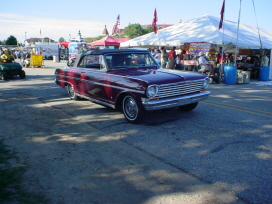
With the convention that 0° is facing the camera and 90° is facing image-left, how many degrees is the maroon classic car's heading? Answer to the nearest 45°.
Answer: approximately 315°

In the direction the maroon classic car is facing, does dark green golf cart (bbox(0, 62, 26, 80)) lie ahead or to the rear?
to the rear

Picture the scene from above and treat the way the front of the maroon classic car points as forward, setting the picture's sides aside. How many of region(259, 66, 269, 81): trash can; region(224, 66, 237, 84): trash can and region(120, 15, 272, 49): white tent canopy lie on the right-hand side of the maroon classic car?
0

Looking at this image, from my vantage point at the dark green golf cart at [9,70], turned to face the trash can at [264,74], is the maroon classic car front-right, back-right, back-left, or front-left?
front-right

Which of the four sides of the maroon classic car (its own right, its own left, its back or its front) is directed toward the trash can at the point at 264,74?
left

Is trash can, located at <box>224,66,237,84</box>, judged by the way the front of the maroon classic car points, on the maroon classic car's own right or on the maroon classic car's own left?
on the maroon classic car's own left

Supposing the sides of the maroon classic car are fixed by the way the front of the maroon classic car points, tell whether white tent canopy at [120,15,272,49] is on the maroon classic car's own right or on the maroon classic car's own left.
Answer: on the maroon classic car's own left
